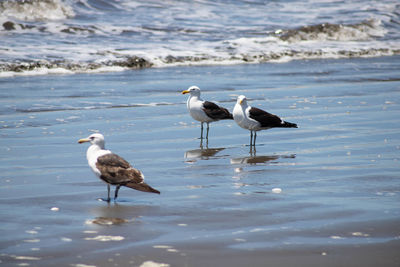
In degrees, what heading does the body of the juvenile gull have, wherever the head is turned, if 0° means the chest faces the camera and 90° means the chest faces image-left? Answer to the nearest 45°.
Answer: approximately 90°

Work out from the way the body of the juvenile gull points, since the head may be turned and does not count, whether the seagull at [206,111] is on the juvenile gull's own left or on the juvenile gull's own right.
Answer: on the juvenile gull's own right

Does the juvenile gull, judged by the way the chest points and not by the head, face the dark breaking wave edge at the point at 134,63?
no

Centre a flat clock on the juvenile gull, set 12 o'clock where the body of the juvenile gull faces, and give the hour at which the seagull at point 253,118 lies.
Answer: The seagull is roughly at 4 o'clock from the juvenile gull.

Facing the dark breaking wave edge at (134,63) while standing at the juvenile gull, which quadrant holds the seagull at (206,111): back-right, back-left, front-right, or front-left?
front-right

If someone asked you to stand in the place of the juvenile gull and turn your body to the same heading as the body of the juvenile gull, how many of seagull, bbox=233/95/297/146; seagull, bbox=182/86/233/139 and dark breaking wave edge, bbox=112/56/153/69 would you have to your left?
0
